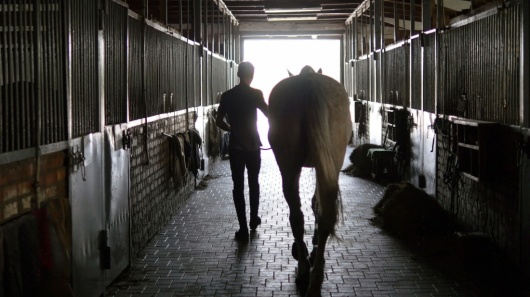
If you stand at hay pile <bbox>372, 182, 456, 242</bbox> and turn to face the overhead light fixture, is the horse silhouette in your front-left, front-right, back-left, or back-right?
back-left

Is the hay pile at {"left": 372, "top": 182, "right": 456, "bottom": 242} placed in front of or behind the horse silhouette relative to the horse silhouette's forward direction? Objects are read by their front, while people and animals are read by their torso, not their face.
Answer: in front

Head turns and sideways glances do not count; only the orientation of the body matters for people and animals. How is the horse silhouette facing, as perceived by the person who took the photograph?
facing away from the viewer

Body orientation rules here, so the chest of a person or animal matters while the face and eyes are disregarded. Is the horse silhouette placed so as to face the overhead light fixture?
yes

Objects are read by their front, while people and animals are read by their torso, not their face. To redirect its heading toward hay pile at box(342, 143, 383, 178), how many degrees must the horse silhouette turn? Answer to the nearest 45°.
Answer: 0° — it already faces it

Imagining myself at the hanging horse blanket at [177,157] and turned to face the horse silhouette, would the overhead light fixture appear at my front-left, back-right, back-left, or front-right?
back-left

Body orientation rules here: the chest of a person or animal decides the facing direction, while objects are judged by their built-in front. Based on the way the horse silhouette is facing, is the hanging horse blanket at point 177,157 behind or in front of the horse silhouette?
in front

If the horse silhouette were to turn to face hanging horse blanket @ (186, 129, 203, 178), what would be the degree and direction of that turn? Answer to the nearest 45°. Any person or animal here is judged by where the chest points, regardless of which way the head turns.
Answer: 0° — it already faces it
